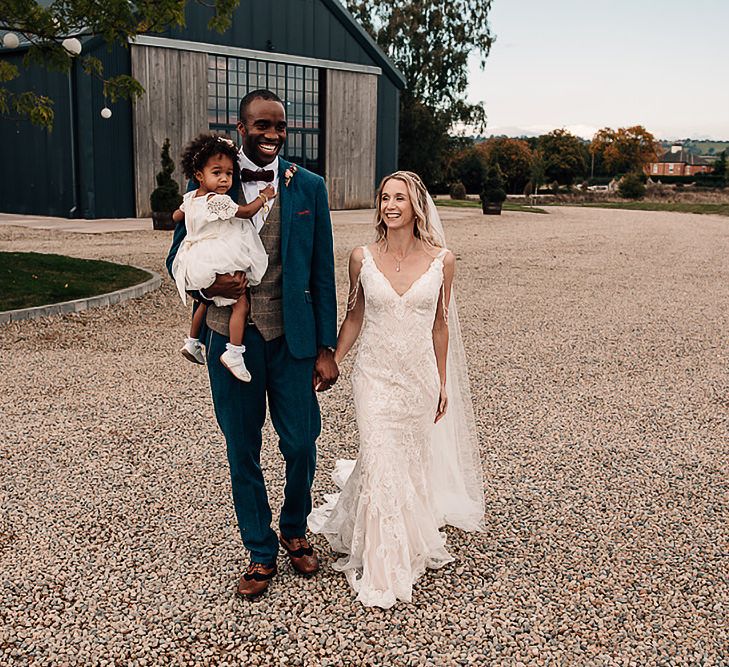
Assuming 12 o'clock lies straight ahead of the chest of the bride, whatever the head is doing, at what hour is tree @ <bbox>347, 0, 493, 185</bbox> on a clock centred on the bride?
The tree is roughly at 6 o'clock from the bride.

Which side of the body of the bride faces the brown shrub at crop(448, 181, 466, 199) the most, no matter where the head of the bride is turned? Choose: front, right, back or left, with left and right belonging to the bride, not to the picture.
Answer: back

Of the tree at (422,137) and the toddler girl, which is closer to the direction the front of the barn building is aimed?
the toddler girl

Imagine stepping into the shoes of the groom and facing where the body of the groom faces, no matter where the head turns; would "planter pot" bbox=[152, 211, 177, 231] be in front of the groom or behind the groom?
behind

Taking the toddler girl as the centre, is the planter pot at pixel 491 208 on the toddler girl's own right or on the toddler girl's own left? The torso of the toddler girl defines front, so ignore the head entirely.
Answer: on the toddler girl's own left

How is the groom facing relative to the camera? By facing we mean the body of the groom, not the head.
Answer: toward the camera

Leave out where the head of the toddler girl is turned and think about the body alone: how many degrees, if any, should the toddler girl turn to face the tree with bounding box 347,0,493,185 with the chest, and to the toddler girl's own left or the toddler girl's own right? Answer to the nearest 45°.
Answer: approximately 135° to the toddler girl's own left

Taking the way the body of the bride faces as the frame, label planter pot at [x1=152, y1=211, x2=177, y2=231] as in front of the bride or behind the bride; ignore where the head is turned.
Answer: behind

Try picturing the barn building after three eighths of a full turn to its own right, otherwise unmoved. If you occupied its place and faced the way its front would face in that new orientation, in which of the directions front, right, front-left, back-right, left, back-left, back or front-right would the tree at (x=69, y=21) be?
left

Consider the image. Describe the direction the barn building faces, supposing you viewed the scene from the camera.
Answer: facing the viewer and to the right of the viewer

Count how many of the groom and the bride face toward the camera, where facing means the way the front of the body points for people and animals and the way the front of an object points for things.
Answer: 2

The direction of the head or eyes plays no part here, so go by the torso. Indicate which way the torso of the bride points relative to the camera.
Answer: toward the camera

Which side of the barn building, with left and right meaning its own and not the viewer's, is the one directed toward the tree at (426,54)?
left

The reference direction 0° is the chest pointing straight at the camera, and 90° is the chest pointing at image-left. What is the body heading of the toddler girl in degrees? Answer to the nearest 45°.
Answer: approximately 315°
